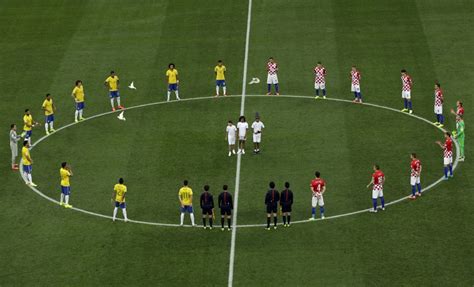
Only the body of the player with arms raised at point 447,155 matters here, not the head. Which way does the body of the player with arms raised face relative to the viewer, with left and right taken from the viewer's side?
facing to the left of the viewer

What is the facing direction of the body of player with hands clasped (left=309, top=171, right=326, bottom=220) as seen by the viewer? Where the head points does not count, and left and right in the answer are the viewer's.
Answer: facing away from the viewer

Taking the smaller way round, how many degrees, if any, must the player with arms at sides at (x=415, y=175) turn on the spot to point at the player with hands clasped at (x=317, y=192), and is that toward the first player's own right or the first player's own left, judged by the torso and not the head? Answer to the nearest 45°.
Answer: approximately 90° to the first player's own left

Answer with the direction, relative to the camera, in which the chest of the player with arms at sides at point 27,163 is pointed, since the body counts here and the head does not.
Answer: to the viewer's right

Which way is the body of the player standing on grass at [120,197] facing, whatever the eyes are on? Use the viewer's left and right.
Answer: facing away from the viewer

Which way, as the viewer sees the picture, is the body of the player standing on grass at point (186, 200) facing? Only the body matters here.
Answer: away from the camera

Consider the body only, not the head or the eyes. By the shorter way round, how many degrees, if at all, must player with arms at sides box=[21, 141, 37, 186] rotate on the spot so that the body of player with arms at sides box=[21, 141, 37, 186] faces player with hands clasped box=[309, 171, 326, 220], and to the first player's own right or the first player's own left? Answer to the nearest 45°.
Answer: approximately 45° to the first player's own right

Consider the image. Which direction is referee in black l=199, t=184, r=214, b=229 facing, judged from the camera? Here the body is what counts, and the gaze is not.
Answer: away from the camera

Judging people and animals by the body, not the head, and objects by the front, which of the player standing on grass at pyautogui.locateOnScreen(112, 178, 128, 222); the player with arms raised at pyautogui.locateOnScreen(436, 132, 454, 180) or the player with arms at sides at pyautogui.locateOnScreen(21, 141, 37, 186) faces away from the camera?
the player standing on grass

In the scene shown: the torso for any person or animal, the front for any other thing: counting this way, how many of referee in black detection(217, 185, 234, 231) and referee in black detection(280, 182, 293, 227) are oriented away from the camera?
2

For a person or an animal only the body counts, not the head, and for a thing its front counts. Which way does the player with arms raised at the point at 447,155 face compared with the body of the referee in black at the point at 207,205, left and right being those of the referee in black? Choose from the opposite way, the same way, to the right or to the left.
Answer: to the left

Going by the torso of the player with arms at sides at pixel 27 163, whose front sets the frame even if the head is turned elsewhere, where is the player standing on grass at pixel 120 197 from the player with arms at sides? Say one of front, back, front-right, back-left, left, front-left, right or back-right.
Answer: front-right

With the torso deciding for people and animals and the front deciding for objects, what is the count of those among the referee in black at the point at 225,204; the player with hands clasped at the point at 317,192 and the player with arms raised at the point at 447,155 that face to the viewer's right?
0

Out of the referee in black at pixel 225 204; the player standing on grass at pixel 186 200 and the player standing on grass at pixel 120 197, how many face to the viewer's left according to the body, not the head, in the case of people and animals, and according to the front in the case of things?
0

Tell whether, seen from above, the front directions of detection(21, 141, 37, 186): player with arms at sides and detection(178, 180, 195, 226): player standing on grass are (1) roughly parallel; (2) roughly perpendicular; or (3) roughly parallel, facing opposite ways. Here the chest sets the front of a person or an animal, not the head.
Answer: roughly perpendicular

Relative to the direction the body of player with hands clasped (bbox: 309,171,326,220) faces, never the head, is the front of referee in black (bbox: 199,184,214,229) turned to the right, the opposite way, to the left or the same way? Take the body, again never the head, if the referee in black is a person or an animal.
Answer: the same way
